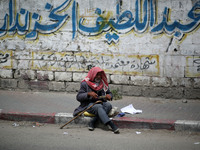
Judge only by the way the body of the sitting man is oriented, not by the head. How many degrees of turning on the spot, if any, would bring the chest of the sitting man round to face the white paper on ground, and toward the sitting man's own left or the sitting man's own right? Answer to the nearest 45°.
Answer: approximately 90° to the sitting man's own left
